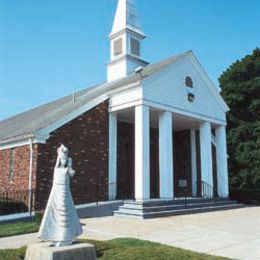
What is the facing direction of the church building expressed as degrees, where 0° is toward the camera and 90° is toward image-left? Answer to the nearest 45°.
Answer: approximately 315°

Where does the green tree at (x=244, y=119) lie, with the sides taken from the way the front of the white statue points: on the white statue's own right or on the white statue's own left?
on the white statue's own left

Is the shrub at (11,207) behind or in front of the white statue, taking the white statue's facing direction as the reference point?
behind

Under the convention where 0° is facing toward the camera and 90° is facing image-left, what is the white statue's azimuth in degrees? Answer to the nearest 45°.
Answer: approximately 315°

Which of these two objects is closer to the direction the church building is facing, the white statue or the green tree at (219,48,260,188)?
the white statue

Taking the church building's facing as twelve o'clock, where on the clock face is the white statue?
The white statue is roughly at 2 o'clock from the church building.

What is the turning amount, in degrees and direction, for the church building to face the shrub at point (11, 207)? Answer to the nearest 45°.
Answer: approximately 90° to its right

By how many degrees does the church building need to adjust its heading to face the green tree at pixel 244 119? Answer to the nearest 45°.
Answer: approximately 90° to its left

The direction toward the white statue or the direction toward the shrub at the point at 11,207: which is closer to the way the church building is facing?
the white statue
